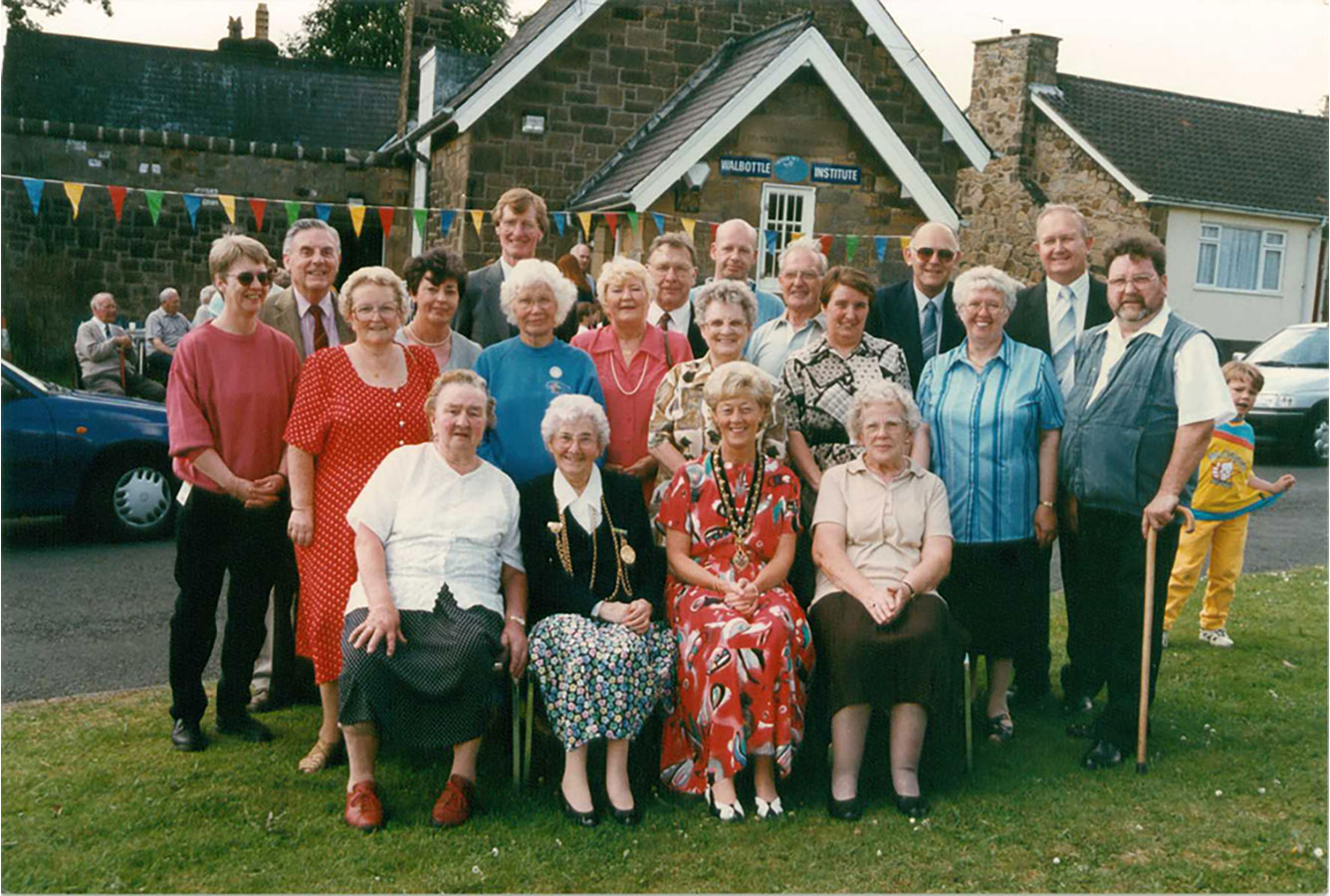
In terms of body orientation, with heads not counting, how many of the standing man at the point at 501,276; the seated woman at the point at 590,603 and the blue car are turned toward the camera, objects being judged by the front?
2

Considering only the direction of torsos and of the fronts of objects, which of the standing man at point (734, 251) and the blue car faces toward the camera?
the standing man

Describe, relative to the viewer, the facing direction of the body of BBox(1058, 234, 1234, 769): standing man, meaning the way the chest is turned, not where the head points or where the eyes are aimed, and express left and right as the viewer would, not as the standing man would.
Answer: facing the viewer and to the left of the viewer

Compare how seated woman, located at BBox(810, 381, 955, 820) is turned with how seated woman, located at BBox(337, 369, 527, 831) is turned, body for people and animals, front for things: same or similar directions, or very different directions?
same or similar directions

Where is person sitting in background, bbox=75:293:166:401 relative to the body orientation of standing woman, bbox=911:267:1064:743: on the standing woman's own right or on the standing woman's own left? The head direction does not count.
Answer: on the standing woman's own right

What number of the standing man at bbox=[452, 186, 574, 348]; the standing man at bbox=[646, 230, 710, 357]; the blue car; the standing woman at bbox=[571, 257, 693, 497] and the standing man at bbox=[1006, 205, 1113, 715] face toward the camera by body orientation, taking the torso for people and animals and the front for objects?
4

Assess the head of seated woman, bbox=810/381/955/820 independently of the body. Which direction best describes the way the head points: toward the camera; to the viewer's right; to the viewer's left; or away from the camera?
toward the camera

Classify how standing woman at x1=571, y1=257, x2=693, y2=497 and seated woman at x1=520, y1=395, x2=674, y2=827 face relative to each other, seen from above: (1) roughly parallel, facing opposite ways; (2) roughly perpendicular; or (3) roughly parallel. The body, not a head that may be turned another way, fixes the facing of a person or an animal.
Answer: roughly parallel

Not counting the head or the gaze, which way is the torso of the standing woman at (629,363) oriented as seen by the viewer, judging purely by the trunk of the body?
toward the camera

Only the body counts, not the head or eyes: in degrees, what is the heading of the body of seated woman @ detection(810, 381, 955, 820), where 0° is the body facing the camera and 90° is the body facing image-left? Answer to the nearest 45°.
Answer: approximately 0°

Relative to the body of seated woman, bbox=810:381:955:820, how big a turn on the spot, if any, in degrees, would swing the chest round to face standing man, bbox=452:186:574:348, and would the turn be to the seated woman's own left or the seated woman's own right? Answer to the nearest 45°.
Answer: approximately 135° to the seated woman's own right

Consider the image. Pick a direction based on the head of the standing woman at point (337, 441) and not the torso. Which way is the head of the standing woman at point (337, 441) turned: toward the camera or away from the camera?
toward the camera

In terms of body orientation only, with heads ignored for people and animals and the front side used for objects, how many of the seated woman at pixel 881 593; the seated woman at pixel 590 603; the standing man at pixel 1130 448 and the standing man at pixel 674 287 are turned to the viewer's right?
0

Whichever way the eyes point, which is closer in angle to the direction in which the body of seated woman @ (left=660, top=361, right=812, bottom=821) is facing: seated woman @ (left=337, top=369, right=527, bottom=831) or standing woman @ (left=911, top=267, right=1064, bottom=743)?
the seated woman

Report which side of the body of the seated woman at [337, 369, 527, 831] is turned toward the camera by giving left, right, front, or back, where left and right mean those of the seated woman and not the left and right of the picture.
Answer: front

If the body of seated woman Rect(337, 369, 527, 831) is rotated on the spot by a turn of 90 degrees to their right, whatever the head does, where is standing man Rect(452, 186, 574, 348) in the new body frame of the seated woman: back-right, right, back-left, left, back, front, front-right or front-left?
right
